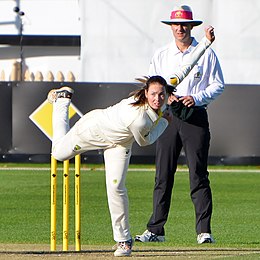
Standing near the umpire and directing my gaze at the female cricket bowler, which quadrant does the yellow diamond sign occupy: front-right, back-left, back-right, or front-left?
back-right

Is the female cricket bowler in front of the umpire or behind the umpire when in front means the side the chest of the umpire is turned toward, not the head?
in front

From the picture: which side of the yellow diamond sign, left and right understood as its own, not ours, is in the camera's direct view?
front

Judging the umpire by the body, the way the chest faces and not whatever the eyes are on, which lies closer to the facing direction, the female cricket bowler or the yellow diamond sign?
the female cricket bowler

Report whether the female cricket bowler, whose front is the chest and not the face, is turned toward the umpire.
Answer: no

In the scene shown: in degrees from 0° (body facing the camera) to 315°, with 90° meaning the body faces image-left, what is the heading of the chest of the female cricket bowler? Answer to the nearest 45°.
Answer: approximately 315°

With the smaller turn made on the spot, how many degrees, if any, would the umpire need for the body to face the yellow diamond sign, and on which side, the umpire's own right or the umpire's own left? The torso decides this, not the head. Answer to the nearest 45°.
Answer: approximately 180°

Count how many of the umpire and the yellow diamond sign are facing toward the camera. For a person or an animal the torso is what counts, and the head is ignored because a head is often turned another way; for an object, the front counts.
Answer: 2

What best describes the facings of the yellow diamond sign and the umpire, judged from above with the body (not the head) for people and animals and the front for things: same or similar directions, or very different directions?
same or similar directions

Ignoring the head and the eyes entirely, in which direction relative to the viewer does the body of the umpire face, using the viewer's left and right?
facing the viewer

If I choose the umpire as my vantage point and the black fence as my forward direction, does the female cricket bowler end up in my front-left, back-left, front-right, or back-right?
back-left

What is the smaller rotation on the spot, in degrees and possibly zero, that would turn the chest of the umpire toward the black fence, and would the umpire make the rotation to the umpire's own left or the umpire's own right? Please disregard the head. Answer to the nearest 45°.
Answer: approximately 180°
